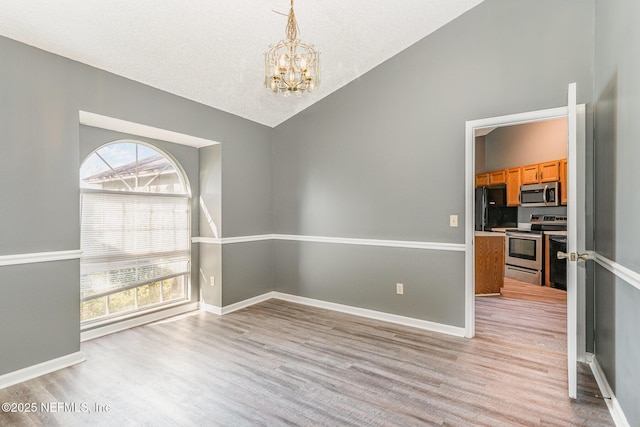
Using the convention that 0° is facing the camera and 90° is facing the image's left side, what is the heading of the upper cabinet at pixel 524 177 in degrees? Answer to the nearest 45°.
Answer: approximately 45°

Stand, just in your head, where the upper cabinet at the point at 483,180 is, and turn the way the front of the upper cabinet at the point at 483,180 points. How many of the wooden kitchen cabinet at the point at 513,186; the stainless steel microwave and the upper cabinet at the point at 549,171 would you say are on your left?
3

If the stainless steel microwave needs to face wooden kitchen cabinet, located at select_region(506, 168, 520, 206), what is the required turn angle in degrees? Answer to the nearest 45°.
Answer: approximately 90° to its right

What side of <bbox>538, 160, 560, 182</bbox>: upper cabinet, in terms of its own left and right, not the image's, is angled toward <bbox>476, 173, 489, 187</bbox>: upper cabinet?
right

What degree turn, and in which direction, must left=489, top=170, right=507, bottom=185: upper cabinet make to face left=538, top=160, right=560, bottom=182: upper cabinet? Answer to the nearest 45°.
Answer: approximately 90° to its left
